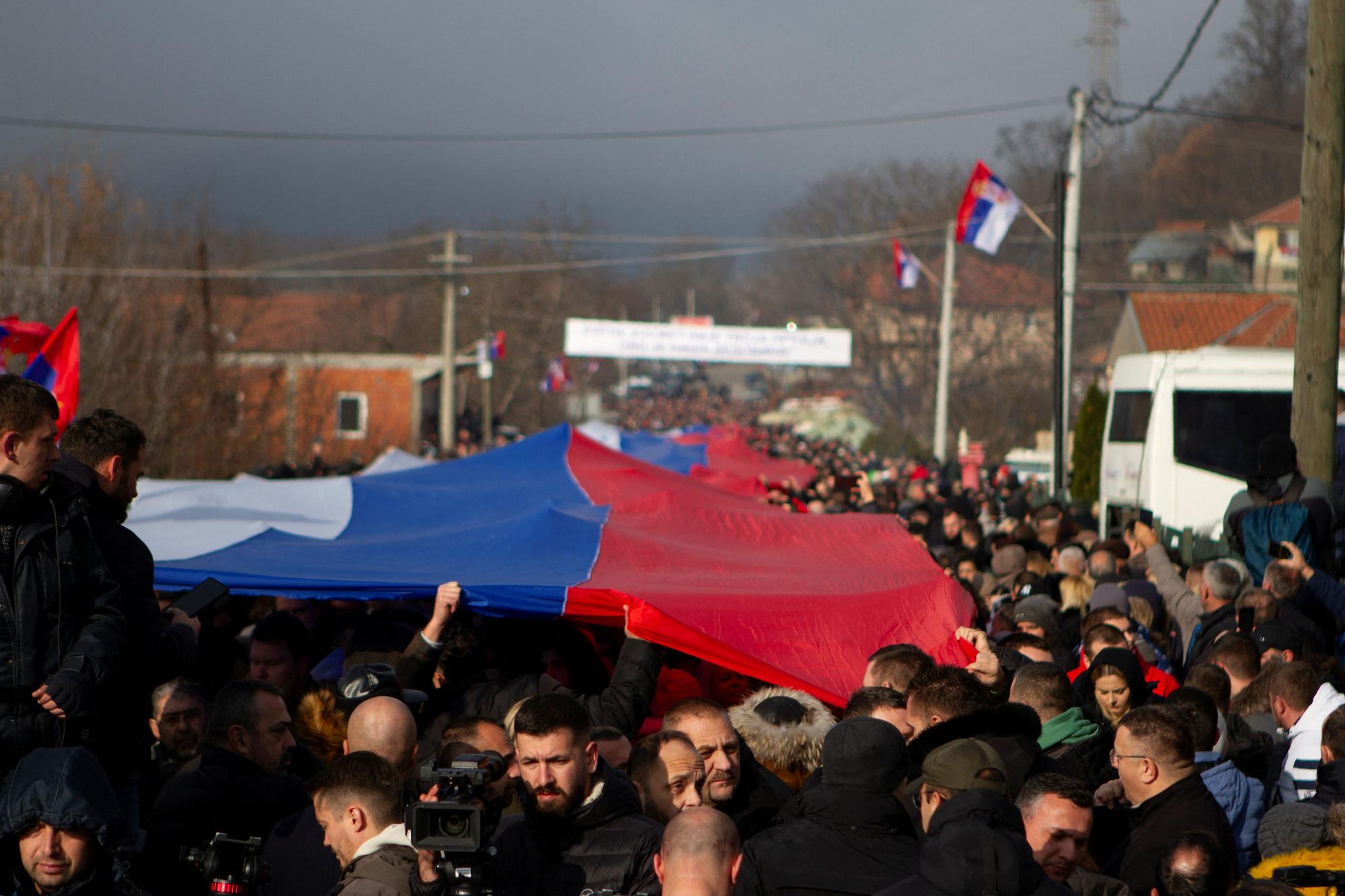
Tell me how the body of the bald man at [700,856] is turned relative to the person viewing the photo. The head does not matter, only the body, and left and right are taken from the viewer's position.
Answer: facing away from the viewer

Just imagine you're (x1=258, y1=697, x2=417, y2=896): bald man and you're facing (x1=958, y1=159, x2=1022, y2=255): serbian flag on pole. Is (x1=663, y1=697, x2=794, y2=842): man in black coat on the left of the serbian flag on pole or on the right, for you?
right

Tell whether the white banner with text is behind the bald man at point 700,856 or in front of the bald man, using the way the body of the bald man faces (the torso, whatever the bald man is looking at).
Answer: in front

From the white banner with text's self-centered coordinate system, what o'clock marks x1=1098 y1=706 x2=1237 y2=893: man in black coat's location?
The man in black coat is roughly at 12 o'clock from the white banner with text.

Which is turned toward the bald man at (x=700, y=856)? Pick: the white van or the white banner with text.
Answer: the white banner with text

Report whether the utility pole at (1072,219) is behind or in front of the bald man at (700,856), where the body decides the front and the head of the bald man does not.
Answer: in front

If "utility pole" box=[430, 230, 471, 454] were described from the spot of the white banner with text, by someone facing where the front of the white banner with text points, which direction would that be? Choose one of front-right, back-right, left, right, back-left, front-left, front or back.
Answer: front-right

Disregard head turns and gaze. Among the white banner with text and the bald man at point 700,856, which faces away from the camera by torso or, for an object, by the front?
the bald man

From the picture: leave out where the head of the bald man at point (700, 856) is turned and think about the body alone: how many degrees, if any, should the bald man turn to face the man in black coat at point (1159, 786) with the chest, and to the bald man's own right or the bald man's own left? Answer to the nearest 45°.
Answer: approximately 45° to the bald man's own right

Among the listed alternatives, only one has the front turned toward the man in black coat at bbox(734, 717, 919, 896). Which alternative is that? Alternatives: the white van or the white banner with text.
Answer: the white banner with text

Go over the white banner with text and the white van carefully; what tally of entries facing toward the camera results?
1

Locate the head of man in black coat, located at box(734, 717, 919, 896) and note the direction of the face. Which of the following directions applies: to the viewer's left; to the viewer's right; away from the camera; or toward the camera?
away from the camera

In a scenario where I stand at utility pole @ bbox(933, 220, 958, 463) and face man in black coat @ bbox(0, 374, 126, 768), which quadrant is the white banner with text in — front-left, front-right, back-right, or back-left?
back-right

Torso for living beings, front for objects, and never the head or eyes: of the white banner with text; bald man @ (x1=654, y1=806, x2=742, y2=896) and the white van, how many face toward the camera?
1
